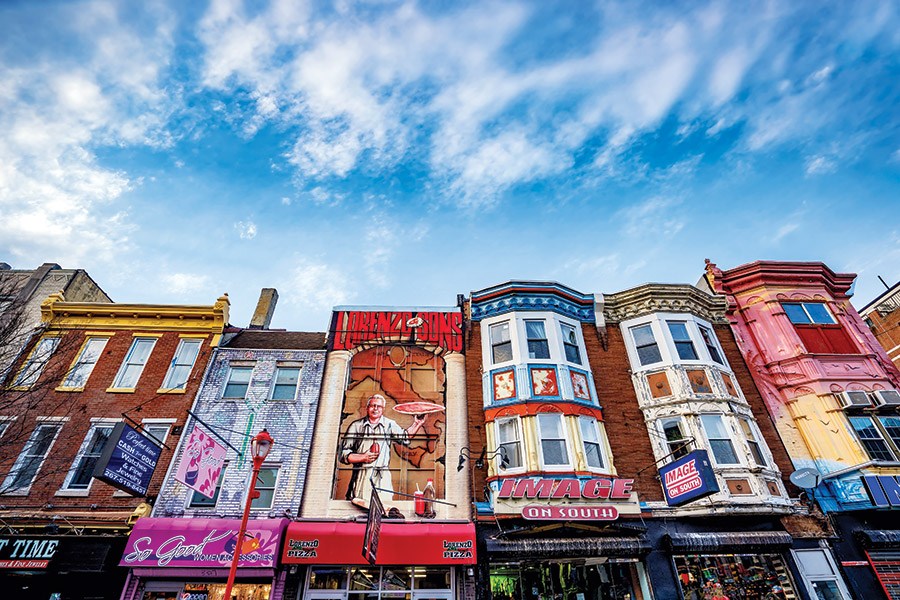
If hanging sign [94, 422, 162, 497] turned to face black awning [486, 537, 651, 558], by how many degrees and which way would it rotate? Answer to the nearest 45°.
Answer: approximately 45° to its left

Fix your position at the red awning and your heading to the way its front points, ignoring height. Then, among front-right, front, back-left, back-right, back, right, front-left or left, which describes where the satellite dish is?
left

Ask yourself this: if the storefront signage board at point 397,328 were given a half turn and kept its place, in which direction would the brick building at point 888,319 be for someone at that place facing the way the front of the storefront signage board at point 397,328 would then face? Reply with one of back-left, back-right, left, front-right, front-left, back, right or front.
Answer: right

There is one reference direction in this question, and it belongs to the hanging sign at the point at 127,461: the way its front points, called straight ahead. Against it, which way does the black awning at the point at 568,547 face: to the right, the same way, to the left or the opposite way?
to the right

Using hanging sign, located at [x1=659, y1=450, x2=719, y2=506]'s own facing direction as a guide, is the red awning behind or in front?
in front

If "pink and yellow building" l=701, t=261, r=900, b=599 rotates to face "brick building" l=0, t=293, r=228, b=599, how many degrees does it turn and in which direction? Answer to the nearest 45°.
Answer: approximately 45° to its right

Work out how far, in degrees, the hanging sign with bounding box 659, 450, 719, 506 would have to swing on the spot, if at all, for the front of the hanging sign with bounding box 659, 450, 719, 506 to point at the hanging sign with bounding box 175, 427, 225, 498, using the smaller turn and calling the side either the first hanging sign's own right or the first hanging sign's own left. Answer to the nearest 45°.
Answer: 0° — it already faces it

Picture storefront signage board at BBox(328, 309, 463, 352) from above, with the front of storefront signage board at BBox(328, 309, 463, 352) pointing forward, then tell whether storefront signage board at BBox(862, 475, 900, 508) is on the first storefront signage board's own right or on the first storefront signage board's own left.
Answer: on the first storefront signage board's own left

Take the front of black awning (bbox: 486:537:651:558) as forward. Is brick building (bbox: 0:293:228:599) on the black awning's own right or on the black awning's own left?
on the black awning's own right
